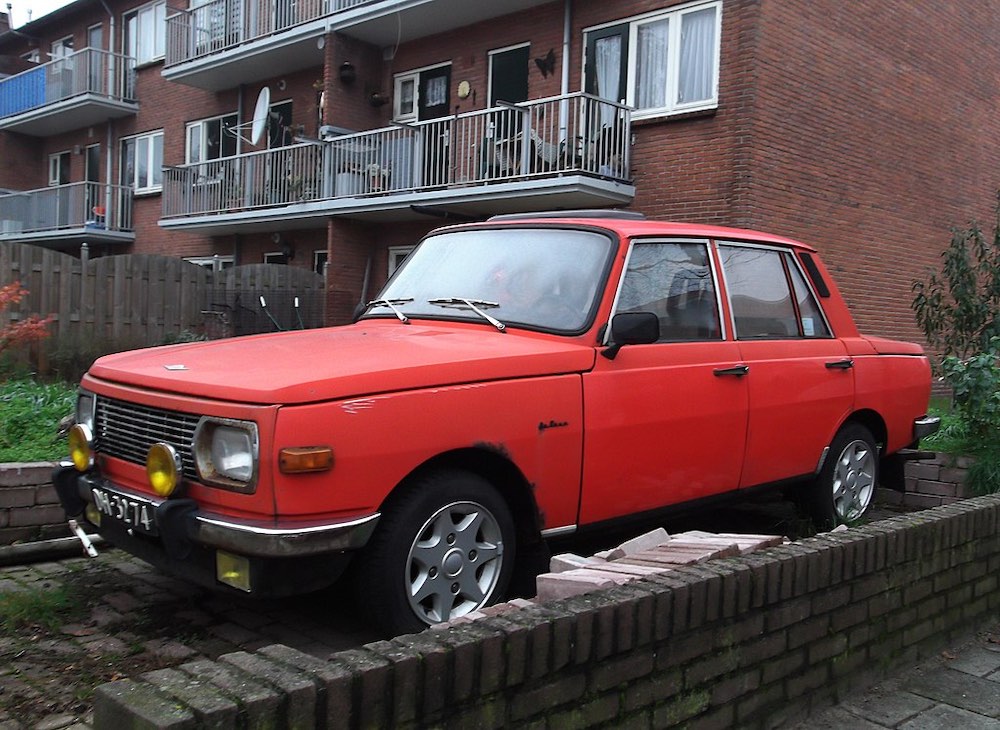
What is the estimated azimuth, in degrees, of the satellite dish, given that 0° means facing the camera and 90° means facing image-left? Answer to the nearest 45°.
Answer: approximately 90°

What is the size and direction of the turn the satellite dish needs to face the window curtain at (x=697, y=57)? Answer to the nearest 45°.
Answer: approximately 135° to its left

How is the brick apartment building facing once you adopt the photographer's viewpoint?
facing the viewer and to the left of the viewer

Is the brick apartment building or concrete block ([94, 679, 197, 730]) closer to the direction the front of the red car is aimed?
the concrete block

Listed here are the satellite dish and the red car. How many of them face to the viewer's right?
0

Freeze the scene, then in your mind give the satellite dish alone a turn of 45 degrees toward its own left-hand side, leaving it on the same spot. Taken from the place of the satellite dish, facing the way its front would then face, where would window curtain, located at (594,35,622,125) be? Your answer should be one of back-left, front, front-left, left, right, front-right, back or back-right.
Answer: left

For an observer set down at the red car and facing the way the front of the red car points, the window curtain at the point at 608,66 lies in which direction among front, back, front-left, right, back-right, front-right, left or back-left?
back-right

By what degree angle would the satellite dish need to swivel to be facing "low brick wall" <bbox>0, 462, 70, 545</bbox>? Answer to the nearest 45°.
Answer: approximately 90° to its left

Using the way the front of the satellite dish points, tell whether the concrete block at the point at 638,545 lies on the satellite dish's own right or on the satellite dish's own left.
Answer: on the satellite dish's own left

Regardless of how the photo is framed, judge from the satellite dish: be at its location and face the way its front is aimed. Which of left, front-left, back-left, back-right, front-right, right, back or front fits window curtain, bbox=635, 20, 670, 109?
back-left

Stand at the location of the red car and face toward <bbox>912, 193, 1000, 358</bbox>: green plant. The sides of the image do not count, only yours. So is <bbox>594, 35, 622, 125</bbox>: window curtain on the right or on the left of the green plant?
left

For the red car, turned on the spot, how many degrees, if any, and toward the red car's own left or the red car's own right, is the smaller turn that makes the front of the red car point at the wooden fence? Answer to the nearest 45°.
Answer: approximately 90° to the red car's own right
